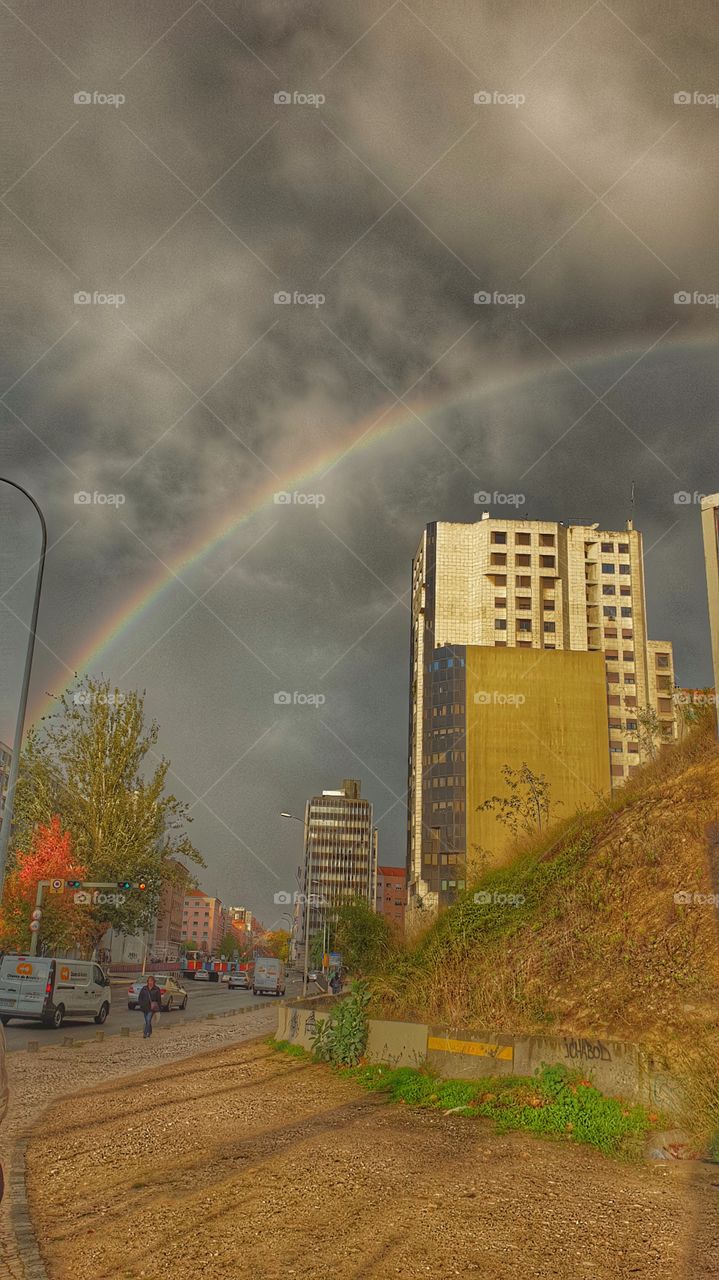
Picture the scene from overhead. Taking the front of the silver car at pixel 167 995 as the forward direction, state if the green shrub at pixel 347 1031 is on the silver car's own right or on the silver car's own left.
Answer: on the silver car's own right

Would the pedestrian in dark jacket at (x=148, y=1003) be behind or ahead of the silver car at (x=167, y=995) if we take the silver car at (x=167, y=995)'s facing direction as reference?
behind

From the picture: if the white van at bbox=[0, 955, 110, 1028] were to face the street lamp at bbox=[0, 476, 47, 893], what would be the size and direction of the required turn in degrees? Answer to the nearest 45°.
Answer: approximately 135° to its right
